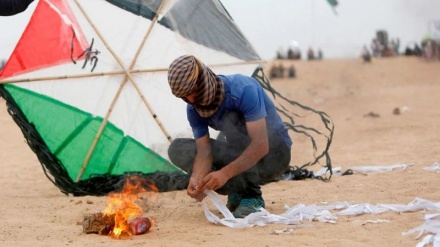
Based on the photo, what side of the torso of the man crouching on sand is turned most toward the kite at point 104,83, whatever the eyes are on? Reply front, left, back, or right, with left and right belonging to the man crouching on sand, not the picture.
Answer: right

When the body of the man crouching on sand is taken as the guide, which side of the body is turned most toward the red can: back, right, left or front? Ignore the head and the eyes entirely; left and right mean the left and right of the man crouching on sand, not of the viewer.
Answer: front

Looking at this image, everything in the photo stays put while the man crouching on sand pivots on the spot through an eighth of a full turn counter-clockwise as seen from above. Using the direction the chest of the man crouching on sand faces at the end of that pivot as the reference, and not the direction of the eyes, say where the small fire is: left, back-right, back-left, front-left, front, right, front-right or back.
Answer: right

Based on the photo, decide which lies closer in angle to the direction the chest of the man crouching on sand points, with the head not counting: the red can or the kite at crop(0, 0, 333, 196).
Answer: the red can

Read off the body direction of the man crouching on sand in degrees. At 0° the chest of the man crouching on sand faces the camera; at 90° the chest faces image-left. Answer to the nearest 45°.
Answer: approximately 45°
